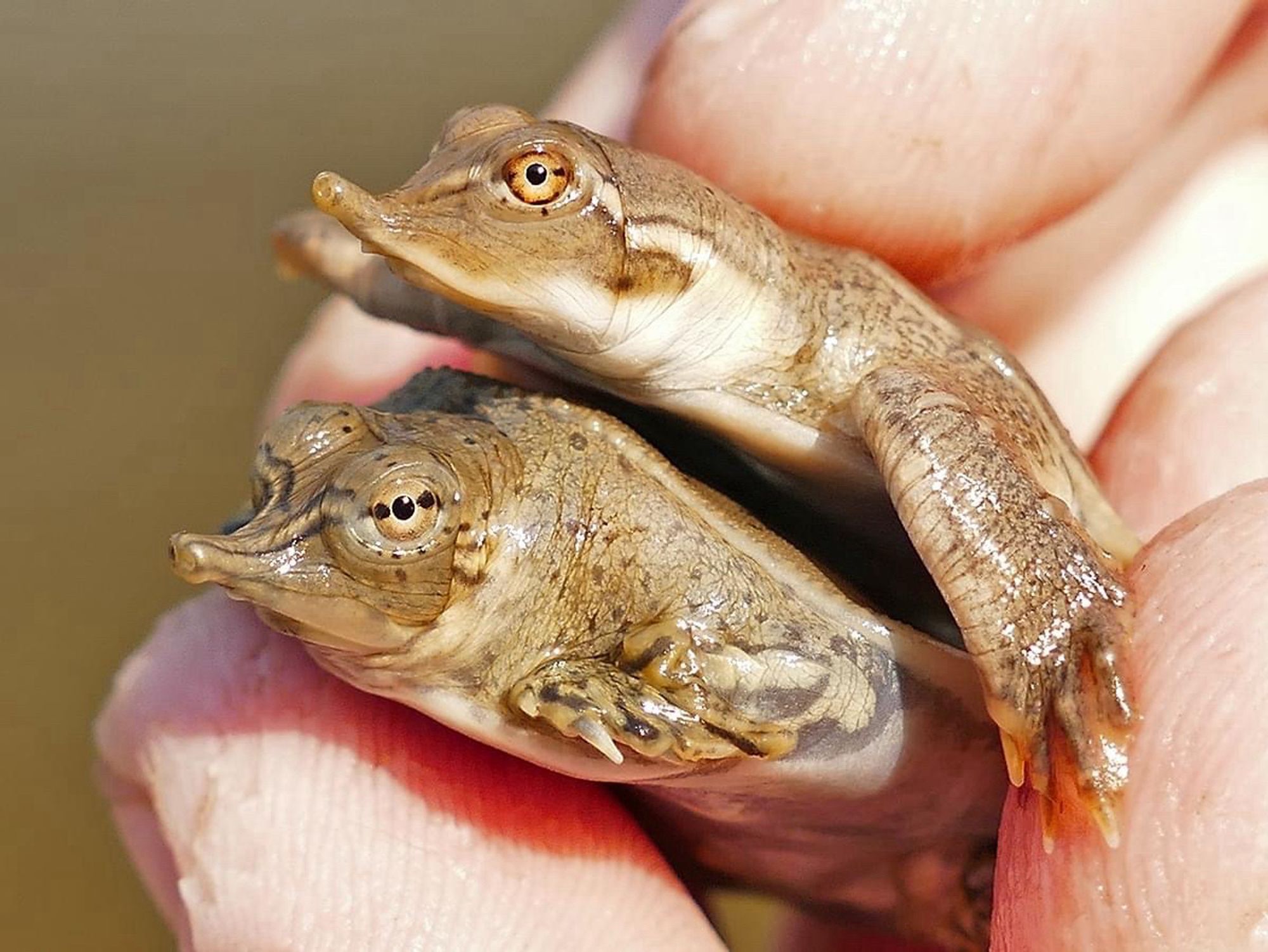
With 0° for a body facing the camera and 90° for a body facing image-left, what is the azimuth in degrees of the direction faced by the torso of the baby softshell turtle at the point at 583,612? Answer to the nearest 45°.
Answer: approximately 45°

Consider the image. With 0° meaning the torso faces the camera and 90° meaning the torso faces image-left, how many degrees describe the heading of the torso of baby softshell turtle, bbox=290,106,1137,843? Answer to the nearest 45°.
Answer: approximately 90°
